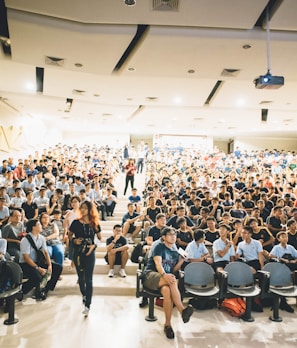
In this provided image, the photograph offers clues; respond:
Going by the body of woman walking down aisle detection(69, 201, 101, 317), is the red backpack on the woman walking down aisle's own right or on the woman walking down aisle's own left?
on the woman walking down aisle's own left

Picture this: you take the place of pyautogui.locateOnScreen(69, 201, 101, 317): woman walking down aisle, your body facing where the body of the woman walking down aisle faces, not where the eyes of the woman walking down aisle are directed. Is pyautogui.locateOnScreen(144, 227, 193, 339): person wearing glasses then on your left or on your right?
on your left

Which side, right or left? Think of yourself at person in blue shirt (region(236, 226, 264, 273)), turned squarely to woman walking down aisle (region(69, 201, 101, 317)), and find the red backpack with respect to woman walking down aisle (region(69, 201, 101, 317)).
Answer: left

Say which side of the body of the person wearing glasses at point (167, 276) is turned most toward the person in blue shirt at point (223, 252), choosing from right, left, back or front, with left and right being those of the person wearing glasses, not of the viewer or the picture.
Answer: left

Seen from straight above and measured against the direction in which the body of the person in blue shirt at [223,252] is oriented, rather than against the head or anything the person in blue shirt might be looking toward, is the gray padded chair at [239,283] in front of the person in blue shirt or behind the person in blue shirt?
in front

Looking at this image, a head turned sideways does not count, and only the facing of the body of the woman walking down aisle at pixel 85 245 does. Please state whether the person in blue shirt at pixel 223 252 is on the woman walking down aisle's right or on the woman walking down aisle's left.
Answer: on the woman walking down aisle's left

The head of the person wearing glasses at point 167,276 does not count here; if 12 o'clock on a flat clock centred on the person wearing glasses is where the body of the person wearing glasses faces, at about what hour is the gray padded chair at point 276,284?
The gray padded chair is roughly at 10 o'clock from the person wearing glasses.

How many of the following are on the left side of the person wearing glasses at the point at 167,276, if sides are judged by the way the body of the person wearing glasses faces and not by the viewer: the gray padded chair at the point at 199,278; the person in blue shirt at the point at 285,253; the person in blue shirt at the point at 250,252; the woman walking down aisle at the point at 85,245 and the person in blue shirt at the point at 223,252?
4

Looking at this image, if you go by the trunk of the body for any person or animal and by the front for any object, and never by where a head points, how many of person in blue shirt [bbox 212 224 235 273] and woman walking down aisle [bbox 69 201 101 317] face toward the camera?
2

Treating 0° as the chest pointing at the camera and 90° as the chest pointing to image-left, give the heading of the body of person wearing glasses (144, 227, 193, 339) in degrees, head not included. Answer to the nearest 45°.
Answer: approximately 315°

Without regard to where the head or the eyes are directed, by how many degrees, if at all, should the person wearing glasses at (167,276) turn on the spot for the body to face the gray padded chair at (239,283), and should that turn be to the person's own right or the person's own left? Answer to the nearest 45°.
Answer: approximately 90° to the person's own left
